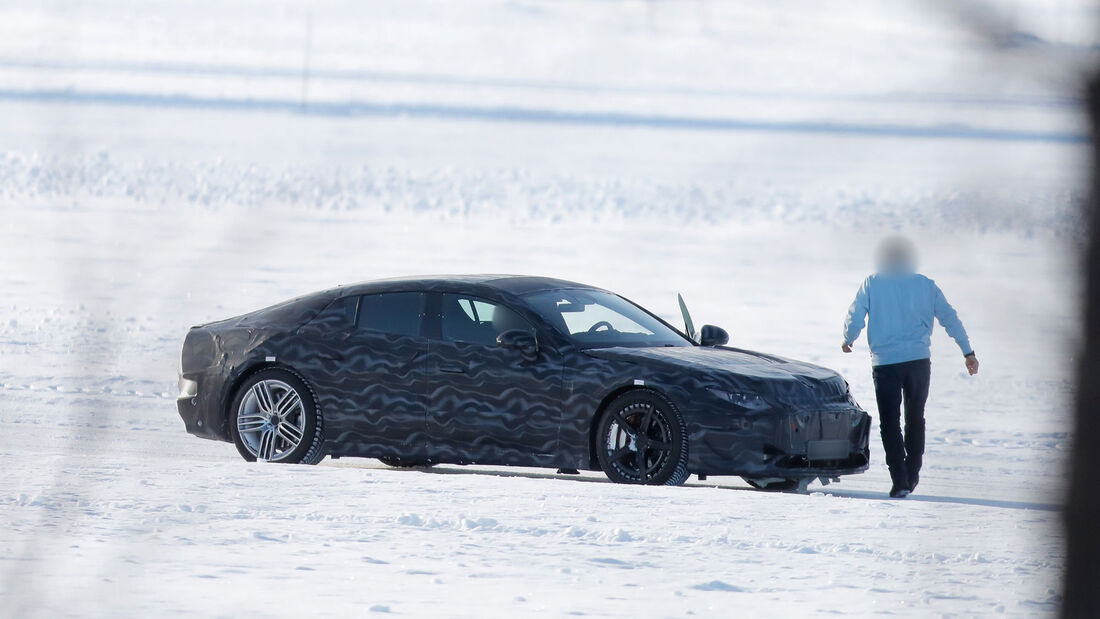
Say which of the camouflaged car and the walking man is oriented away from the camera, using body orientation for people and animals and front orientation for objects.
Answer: the walking man

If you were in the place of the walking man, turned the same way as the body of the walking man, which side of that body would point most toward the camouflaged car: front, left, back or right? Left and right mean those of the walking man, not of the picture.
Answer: left

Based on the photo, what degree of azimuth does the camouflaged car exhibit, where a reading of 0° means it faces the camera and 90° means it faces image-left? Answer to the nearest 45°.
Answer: approximately 315°

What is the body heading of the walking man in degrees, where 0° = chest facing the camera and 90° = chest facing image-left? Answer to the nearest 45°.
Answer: approximately 180°

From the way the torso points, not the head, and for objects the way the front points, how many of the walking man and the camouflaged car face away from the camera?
1
